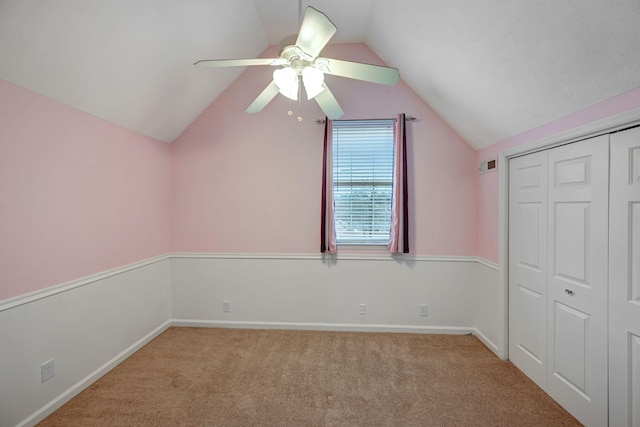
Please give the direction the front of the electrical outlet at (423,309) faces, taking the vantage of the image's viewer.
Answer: facing the viewer

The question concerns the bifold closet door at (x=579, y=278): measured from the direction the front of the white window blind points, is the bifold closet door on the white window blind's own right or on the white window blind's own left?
on the white window blind's own left

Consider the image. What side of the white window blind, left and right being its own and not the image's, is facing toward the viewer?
front

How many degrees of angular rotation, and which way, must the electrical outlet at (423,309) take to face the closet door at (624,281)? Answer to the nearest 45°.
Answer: approximately 45° to its left

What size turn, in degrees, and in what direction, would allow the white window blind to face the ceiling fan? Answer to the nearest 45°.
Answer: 0° — it already faces it

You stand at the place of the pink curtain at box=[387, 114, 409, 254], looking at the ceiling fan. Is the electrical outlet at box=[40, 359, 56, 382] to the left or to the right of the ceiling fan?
right

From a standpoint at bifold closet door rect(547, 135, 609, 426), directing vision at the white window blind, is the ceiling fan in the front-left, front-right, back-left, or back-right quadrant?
front-left

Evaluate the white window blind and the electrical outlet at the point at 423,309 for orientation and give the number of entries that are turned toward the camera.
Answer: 2

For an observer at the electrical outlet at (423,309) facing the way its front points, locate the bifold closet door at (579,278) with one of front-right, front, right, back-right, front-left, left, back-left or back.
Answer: front-left

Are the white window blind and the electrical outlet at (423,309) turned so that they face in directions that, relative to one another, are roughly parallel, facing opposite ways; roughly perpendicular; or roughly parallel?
roughly parallel

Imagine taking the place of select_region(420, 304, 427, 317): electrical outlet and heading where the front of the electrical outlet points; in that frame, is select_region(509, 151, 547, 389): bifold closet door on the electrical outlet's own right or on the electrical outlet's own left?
on the electrical outlet's own left

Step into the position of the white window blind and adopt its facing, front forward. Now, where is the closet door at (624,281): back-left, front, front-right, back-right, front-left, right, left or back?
front-left
